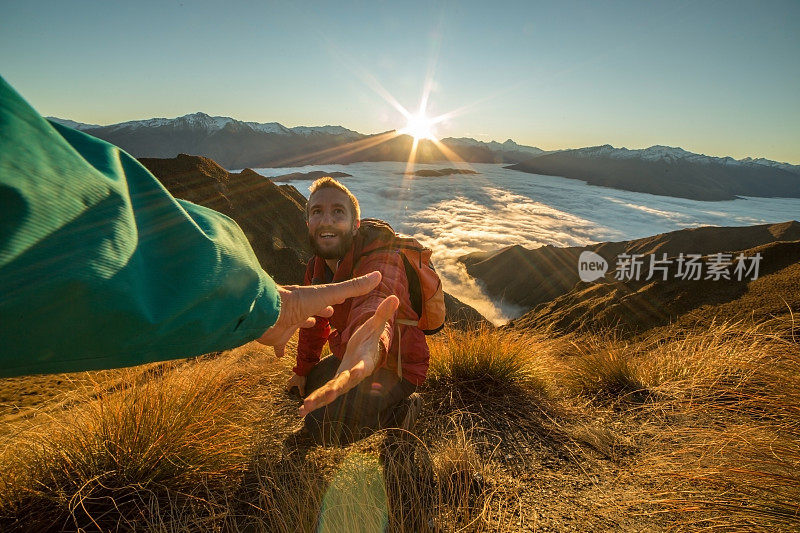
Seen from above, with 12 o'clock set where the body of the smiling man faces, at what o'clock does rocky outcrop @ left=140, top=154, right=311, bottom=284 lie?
The rocky outcrop is roughly at 4 o'clock from the smiling man.

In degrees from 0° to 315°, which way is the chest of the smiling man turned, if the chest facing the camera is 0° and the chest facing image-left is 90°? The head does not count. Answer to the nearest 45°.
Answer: approximately 45°

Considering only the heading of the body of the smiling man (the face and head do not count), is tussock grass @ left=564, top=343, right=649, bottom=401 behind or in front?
behind
